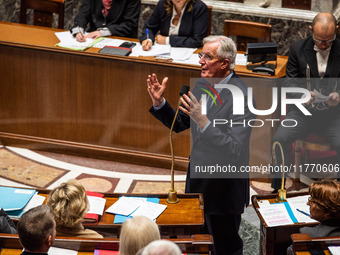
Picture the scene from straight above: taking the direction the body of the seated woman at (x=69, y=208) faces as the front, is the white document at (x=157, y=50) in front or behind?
in front

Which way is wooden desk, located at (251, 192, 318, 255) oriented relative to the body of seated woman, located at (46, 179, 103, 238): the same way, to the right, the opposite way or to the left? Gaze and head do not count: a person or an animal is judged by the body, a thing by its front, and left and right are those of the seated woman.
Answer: the opposite way

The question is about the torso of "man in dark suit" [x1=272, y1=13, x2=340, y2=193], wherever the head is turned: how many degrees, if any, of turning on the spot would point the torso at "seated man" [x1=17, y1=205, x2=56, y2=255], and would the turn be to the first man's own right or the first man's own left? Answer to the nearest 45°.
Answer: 0° — they already face them

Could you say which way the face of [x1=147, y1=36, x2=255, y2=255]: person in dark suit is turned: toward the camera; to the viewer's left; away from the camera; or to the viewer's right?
to the viewer's left

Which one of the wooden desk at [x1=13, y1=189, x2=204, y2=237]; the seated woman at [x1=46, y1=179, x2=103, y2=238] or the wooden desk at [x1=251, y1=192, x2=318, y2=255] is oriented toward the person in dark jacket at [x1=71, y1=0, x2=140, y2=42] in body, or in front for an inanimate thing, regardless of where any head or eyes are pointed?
the seated woman

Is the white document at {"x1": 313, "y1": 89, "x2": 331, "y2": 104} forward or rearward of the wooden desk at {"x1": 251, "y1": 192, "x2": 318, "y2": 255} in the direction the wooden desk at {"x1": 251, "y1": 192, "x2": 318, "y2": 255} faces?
rearward

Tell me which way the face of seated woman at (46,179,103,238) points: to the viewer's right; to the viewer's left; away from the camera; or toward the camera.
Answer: away from the camera

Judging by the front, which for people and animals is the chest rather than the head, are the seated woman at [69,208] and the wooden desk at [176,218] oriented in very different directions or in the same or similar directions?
very different directions

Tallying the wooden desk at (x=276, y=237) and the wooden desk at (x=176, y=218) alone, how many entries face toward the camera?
2

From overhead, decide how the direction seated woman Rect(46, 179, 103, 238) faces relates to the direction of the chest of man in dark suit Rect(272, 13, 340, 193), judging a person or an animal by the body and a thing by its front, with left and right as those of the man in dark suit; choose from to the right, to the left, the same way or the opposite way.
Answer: the opposite way

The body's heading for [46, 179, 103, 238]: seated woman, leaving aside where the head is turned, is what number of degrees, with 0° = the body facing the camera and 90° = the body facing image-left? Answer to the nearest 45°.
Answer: approximately 180°
